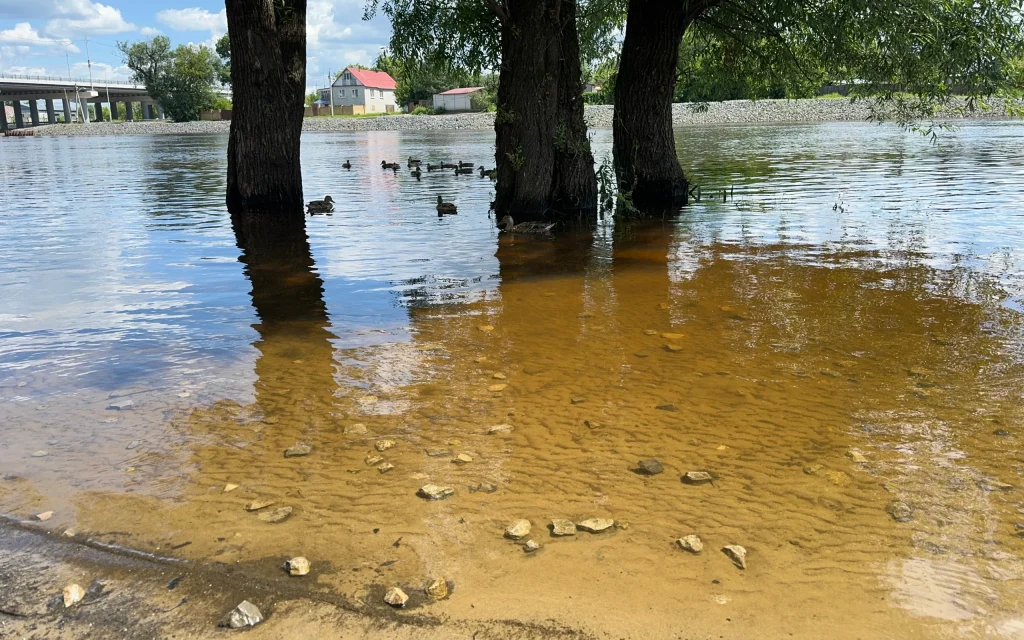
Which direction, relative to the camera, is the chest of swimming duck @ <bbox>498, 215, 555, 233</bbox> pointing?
to the viewer's left

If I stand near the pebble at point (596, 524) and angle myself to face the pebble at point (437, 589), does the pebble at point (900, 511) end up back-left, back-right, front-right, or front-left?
back-left

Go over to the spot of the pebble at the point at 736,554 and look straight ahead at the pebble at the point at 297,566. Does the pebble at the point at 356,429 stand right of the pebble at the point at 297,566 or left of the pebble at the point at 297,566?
right

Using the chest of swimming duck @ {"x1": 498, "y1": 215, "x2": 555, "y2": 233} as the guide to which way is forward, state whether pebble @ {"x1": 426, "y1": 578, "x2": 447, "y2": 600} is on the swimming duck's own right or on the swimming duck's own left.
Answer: on the swimming duck's own left

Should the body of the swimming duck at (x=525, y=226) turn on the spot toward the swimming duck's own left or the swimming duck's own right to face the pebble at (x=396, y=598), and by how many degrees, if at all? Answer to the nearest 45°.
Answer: approximately 90° to the swimming duck's own left

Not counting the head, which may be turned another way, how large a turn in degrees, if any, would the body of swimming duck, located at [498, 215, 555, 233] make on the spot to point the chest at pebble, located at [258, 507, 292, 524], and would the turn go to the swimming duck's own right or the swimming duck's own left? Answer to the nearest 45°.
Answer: approximately 90° to the swimming duck's own left

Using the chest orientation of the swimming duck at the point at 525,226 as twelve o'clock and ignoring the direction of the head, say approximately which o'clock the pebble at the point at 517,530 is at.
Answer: The pebble is roughly at 9 o'clock from the swimming duck.

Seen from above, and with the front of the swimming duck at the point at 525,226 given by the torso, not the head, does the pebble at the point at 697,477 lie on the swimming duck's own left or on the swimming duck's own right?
on the swimming duck's own left
